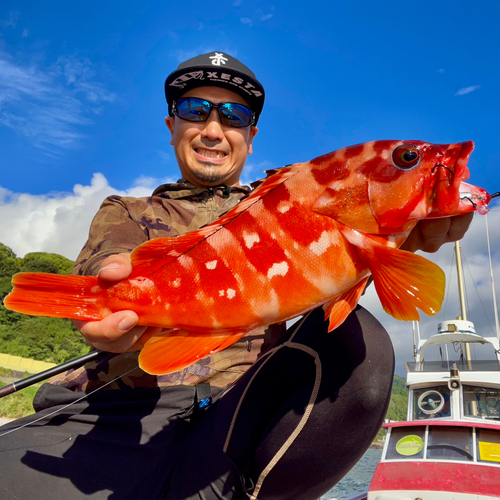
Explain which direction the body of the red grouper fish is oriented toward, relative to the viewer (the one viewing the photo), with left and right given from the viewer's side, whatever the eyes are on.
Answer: facing to the right of the viewer

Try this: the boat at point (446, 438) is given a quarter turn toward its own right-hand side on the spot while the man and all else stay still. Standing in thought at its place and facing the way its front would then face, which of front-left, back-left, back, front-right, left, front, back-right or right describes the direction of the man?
left

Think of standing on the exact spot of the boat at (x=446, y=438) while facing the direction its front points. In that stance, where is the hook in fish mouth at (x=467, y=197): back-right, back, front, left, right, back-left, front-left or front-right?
front

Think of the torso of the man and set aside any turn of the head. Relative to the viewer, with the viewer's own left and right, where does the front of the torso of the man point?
facing the viewer

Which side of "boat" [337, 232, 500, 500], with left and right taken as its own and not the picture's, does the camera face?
front

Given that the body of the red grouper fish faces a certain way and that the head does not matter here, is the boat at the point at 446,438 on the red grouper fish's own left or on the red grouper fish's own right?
on the red grouper fish's own left

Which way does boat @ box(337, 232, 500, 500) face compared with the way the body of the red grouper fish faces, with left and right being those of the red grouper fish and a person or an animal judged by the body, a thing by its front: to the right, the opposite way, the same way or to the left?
to the right

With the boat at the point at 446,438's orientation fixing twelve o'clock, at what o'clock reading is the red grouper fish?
The red grouper fish is roughly at 12 o'clock from the boat.
